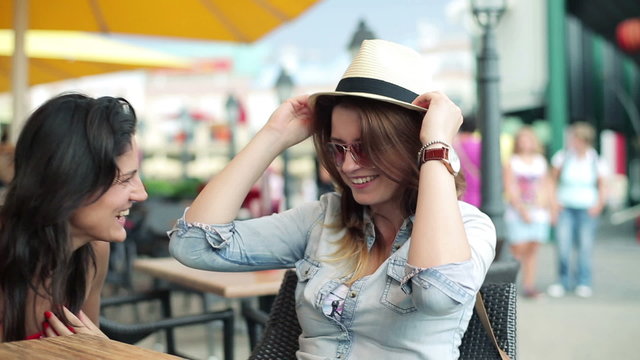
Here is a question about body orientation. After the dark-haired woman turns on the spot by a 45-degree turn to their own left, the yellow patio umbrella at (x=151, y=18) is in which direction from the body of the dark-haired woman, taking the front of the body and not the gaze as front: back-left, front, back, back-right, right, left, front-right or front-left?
front-left

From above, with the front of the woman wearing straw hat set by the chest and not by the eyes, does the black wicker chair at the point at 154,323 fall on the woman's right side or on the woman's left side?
on the woman's right side

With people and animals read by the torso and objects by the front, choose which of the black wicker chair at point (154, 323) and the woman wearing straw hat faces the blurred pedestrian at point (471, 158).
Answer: the black wicker chair

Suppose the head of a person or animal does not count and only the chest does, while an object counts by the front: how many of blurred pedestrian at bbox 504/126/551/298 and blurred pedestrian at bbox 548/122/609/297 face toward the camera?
2

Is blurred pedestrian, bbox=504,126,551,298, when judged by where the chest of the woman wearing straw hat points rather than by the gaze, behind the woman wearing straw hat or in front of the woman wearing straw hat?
behind

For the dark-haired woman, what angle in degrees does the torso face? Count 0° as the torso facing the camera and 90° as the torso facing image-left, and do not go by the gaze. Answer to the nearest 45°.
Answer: approximately 270°

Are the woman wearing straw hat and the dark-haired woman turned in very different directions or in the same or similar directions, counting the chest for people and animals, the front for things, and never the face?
very different directions

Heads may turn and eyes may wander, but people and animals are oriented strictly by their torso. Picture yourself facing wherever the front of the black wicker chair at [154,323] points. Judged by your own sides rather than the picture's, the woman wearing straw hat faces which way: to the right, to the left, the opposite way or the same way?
the opposite way

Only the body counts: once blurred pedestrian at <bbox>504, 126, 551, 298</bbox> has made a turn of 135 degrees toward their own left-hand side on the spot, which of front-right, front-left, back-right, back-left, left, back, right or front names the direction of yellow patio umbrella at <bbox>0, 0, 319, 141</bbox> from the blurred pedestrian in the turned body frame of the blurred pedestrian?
back

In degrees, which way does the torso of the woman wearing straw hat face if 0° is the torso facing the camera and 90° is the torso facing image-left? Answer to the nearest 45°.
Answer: approximately 45°

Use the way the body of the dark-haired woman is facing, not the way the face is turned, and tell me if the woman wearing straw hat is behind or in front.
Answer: in front

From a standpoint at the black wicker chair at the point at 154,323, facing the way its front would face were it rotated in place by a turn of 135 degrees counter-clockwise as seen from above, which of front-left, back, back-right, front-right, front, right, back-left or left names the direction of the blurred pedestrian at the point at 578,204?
back-right

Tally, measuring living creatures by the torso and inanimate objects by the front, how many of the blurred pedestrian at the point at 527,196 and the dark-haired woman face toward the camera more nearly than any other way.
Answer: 1

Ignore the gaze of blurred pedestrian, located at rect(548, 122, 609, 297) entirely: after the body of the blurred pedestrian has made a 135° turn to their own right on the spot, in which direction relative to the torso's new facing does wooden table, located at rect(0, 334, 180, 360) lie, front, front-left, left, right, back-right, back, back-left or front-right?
back-left
